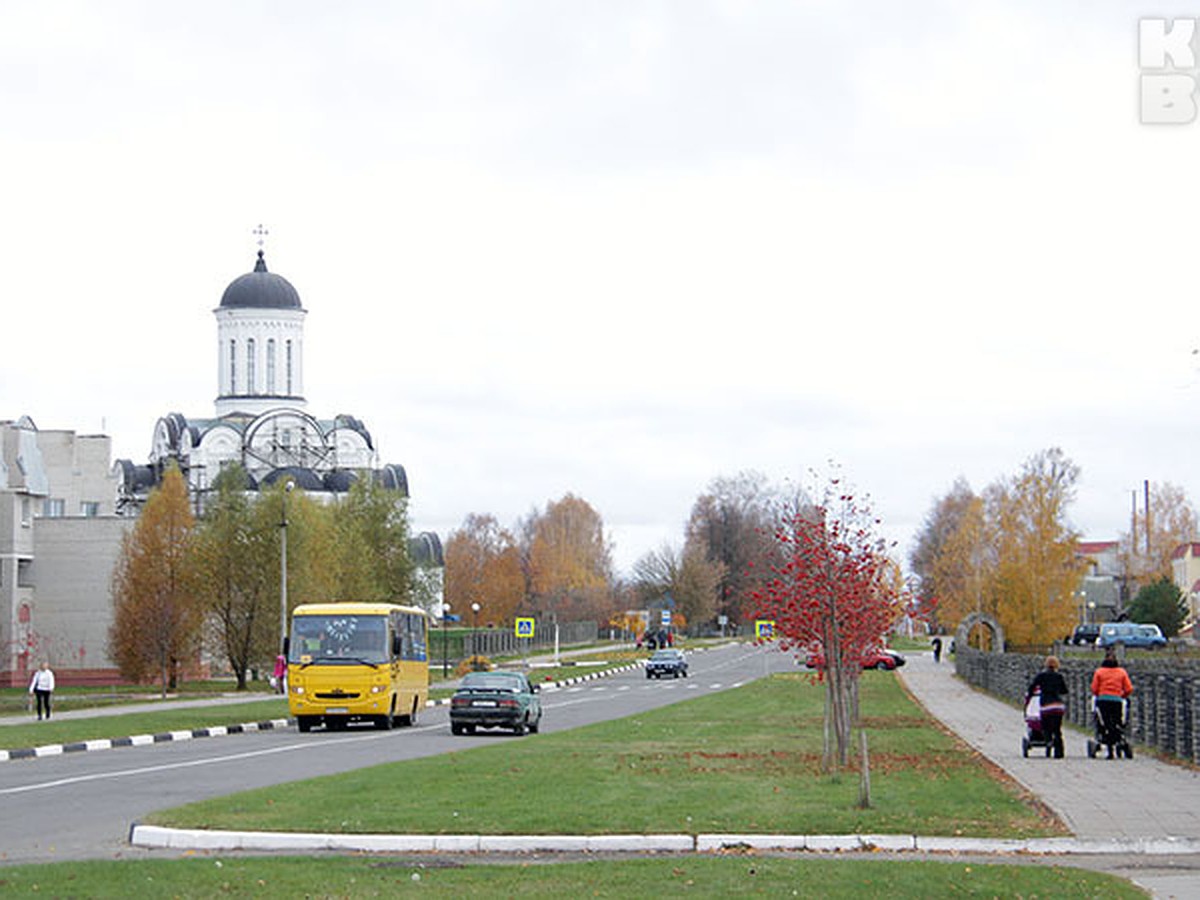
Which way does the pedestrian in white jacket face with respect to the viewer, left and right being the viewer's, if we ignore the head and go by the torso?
facing the viewer

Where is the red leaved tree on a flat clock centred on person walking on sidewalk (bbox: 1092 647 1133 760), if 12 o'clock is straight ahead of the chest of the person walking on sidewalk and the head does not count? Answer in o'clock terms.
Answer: The red leaved tree is roughly at 8 o'clock from the person walking on sidewalk.

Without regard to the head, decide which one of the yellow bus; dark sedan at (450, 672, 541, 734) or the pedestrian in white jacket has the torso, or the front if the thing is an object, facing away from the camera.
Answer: the dark sedan

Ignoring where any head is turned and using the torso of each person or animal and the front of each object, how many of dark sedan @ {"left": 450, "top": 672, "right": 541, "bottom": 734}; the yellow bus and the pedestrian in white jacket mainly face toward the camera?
2

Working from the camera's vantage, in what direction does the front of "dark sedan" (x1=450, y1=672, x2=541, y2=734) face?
facing away from the viewer

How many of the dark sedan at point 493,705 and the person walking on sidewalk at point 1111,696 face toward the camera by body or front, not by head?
0

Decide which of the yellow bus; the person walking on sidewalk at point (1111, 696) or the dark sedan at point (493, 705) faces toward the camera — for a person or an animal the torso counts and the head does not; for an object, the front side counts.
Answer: the yellow bus

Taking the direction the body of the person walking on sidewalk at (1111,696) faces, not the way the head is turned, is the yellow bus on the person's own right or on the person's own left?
on the person's own left

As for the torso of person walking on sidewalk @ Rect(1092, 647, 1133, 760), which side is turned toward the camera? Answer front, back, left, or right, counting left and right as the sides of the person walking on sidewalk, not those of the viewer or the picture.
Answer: back

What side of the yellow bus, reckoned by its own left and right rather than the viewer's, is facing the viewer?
front

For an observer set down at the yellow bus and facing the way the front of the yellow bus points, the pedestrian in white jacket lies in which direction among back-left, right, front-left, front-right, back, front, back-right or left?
back-right

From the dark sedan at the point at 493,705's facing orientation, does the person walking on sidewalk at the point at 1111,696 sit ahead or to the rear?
to the rear
